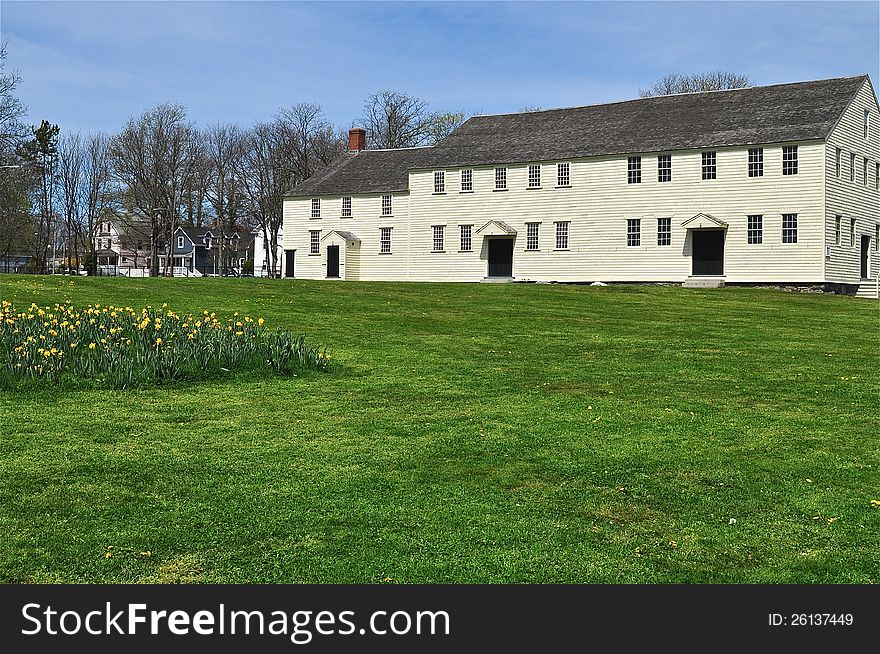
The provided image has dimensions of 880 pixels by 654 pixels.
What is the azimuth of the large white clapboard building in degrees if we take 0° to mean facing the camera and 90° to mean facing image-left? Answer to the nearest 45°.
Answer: approximately 45°
